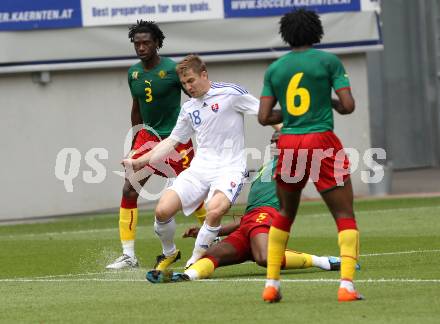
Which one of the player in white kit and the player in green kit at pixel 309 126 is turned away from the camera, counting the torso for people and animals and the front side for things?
the player in green kit

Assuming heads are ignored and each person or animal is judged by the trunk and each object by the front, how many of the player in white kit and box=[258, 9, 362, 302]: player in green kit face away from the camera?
1

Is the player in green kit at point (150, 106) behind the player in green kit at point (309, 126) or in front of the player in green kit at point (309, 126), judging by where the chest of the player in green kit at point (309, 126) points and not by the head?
in front

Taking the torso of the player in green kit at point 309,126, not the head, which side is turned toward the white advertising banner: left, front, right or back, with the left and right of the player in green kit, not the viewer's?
front

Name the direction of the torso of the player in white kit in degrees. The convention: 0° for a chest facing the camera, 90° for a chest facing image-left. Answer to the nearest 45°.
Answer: approximately 45°

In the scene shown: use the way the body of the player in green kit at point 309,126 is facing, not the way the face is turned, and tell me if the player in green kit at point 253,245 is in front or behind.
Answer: in front

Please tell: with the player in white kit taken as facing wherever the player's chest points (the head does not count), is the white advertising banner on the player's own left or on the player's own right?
on the player's own right

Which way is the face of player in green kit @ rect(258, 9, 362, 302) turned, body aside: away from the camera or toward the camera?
away from the camera

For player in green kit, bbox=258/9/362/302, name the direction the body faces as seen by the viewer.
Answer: away from the camera
